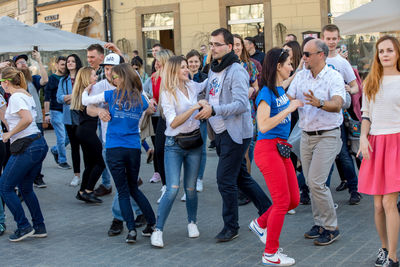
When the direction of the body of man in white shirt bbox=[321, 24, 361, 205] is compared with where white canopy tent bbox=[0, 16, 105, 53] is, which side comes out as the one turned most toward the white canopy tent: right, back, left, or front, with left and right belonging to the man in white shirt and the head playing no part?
right

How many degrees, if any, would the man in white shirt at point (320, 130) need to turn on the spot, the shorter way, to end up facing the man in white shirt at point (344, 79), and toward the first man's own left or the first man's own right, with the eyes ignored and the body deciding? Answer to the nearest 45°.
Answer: approximately 135° to the first man's own right

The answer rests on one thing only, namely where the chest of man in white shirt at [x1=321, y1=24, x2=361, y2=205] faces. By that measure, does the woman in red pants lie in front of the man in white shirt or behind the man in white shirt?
in front

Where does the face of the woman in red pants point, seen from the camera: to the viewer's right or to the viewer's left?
to the viewer's right

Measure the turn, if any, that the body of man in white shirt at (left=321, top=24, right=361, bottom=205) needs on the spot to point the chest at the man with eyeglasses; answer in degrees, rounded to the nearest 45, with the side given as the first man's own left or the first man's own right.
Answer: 0° — they already face them

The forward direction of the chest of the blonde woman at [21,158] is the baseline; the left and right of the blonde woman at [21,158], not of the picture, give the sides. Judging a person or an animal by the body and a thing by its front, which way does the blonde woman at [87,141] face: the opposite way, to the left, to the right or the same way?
the opposite way

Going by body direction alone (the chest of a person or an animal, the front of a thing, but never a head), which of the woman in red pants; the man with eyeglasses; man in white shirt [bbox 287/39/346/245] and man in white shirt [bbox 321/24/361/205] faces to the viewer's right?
the woman in red pants

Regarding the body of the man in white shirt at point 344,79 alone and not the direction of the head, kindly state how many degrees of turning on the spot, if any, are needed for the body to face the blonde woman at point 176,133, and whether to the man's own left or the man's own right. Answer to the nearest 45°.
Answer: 0° — they already face them
